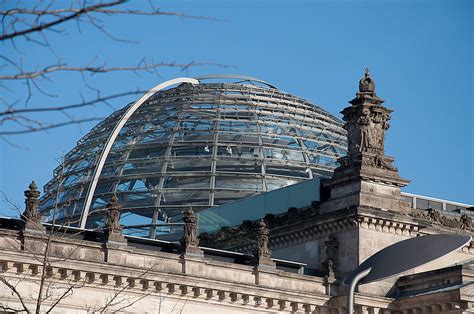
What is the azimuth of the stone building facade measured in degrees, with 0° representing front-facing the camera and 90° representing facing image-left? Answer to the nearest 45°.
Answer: approximately 315°
